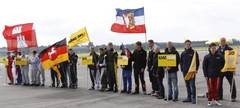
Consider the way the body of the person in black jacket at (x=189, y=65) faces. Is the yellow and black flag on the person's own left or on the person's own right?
on the person's own right

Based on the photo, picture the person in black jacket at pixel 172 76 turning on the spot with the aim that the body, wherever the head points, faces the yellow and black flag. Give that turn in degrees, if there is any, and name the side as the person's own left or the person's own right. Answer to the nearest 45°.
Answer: approximately 90° to the person's own right

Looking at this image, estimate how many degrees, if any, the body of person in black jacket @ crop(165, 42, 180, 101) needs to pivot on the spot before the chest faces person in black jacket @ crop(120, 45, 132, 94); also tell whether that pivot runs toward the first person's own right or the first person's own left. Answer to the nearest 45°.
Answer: approximately 90° to the first person's own right

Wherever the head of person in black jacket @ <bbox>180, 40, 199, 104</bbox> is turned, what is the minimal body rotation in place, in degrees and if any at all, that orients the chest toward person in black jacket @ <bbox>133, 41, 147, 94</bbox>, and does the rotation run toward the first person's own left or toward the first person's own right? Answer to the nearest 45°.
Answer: approximately 90° to the first person's own right

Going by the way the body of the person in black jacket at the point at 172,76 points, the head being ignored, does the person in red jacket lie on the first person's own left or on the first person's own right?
on the first person's own right

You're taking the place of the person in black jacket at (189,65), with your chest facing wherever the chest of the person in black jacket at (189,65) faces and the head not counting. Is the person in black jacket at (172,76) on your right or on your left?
on your right

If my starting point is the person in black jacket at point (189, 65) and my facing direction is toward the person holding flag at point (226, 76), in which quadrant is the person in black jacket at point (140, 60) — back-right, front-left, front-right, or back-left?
back-left

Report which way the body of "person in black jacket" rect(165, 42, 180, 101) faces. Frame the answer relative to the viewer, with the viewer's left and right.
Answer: facing the viewer and to the left of the viewer

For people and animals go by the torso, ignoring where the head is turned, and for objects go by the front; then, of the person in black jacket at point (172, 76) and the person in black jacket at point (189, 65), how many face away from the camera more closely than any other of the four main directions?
0

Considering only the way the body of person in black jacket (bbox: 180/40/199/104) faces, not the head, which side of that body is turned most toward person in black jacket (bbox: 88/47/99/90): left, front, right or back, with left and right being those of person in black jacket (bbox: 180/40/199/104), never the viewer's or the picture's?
right

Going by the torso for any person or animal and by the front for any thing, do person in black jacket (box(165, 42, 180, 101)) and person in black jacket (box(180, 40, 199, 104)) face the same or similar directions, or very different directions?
same or similar directions
